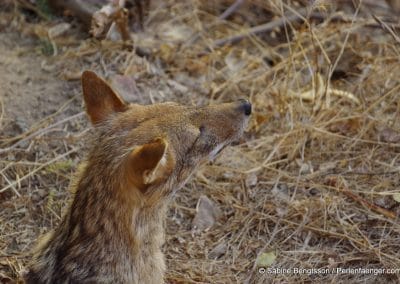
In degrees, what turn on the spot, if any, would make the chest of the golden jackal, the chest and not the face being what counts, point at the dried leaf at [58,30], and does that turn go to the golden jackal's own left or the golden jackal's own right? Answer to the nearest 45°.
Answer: approximately 45° to the golden jackal's own left

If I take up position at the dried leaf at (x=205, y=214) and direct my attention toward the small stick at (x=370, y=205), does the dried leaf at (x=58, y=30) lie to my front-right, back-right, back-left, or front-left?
back-left

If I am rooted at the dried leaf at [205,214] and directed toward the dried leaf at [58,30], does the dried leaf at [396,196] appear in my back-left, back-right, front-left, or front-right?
back-right

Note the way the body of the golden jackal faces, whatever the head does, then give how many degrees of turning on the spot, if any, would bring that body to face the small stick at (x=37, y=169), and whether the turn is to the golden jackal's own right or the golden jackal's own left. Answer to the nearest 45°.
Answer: approximately 90° to the golden jackal's own left

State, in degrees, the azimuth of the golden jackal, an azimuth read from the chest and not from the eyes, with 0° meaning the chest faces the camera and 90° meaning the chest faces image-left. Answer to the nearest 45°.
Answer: approximately 225°

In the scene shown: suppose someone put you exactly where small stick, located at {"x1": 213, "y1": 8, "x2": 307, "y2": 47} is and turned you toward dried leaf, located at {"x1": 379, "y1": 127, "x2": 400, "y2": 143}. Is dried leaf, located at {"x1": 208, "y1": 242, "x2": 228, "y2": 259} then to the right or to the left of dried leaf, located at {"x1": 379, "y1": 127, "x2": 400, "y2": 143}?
right

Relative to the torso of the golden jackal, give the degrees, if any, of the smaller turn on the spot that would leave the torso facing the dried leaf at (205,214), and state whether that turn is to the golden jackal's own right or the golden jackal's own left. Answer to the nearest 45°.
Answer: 0° — it already faces it
